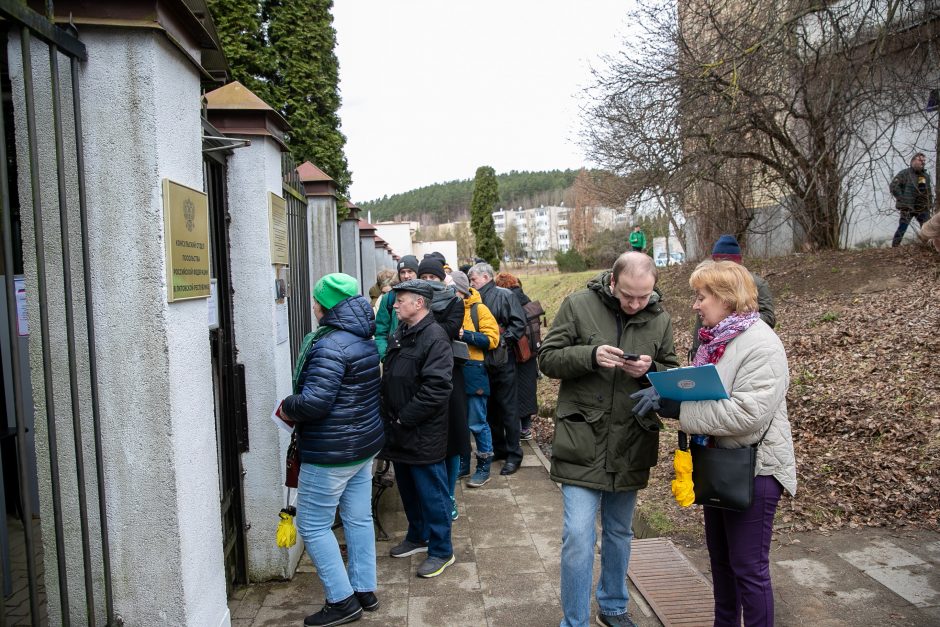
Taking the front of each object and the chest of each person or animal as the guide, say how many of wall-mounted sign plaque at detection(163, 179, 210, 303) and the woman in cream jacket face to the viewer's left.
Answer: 1

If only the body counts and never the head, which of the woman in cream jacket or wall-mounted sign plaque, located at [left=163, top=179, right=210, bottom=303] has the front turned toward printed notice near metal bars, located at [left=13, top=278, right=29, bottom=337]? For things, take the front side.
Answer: the woman in cream jacket

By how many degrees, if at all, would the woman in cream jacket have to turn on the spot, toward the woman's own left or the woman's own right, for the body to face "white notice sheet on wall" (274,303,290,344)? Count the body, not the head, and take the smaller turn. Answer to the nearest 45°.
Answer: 0° — they already face it

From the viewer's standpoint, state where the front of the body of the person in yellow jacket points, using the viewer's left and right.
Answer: facing to the left of the viewer

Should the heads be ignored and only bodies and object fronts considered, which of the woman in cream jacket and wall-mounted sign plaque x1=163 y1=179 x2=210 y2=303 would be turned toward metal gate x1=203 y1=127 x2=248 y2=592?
the woman in cream jacket

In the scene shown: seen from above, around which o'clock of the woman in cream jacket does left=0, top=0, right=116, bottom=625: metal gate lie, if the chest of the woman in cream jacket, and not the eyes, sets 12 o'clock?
The metal gate is roughly at 11 o'clock from the woman in cream jacket.

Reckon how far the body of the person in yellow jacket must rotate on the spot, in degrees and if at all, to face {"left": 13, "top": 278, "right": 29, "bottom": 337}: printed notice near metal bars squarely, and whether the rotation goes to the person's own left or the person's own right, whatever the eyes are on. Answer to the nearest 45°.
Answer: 0° — they already face it

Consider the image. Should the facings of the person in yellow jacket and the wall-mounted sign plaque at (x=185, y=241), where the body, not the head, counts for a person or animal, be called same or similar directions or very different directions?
very different directions

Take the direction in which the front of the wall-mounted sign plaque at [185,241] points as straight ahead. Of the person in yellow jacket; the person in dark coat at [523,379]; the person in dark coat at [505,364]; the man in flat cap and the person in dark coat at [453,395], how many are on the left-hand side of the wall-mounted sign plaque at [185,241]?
5

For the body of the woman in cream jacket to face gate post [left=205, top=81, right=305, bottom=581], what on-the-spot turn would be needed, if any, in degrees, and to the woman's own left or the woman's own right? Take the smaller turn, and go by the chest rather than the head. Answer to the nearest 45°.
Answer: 0° — they already face it

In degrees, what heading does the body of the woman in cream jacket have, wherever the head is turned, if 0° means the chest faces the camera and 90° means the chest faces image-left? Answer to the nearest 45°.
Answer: approximately 90°

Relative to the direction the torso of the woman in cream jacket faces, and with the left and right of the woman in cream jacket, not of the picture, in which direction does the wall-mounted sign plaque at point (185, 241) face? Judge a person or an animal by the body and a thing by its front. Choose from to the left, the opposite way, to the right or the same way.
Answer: the opposite way

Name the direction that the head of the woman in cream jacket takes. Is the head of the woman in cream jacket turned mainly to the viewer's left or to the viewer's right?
to the viewer's left
